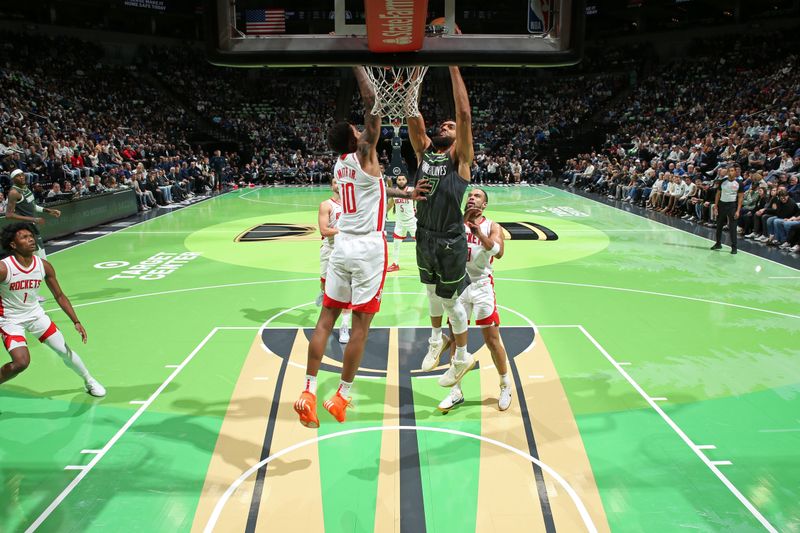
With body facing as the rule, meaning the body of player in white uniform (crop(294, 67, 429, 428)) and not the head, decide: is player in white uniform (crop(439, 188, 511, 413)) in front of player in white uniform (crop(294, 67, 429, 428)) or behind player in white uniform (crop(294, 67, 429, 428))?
in front

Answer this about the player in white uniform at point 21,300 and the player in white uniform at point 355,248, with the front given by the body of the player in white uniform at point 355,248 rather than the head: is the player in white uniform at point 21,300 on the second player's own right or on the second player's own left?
on the second player's own left

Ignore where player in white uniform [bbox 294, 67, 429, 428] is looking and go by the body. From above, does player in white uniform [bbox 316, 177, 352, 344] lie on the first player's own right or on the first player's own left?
on the first player's own left

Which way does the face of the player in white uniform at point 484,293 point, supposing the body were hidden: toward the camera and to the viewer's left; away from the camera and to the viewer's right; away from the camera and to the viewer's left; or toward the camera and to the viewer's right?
toward the camera and to the viewer's left

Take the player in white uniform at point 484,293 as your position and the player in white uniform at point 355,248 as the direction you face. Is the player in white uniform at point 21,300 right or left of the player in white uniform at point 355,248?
right

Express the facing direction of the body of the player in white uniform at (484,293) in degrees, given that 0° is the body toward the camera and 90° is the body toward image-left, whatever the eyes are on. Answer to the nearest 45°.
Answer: approximately 45°

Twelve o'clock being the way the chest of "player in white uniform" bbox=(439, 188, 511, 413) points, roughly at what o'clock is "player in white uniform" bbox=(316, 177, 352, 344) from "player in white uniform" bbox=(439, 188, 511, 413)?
"player in white uniform" bbox=(316, 177, 352, 344) is roughly at 3 o'clock from "player in white uniform" bbox=(439, 188, 511, 413).

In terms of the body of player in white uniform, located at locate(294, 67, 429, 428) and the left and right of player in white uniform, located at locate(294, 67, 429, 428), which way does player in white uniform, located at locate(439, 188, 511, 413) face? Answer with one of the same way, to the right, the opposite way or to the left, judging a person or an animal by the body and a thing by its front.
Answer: the opposite way

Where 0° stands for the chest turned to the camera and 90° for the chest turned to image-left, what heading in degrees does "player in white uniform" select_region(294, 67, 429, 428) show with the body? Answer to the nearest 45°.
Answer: approximately 225°
